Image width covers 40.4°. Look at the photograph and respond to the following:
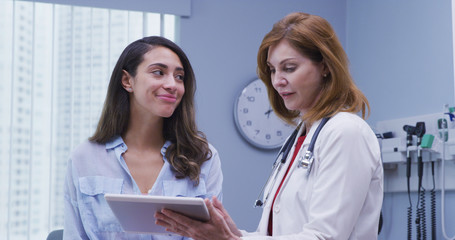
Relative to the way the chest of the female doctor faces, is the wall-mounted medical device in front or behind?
behind

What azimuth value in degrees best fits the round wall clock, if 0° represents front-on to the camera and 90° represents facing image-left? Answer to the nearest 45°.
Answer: approximately 0°

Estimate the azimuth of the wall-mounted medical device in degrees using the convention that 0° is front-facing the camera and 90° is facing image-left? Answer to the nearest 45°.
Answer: approximately 45°
